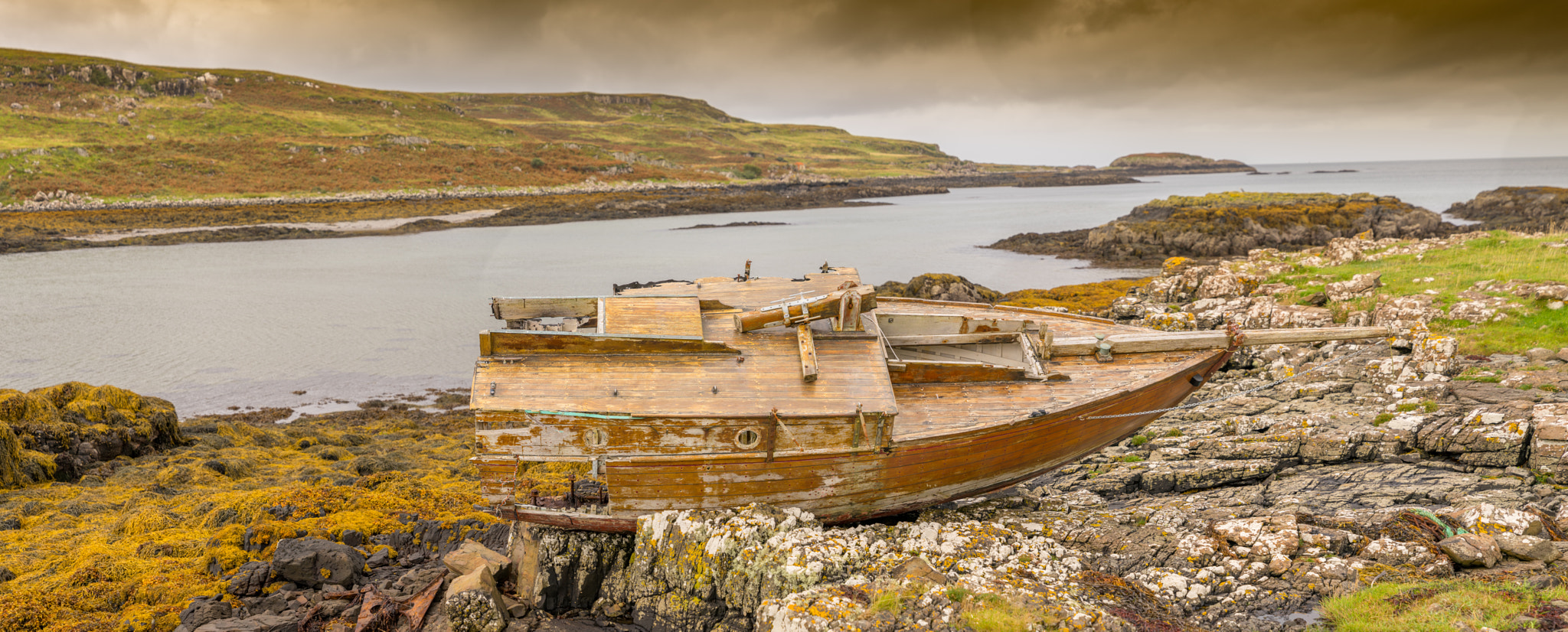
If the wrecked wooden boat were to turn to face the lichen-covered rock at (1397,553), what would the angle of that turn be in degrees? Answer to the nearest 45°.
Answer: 0° — it already faces it

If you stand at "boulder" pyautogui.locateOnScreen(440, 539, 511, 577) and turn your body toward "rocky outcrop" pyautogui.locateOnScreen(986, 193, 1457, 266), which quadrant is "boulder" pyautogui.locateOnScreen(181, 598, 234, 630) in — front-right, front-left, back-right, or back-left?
back-left

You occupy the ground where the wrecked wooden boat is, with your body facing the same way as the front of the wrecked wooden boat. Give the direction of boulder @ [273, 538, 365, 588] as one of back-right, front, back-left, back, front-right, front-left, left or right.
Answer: back

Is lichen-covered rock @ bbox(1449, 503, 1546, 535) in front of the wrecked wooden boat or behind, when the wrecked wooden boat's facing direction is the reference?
in front

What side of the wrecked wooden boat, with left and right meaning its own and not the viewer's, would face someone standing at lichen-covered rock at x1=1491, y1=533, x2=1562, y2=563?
front

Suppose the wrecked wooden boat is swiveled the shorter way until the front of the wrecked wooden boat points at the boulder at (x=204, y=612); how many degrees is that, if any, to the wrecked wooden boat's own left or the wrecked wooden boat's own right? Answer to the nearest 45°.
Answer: approximately 180°

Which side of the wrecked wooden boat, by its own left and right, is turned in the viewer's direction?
right

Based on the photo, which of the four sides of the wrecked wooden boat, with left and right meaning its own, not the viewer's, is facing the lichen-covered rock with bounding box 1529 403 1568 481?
front

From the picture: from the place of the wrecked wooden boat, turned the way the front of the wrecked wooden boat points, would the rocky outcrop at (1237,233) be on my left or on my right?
on my left

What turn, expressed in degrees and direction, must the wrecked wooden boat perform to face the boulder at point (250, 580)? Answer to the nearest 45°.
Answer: approximately 180°
